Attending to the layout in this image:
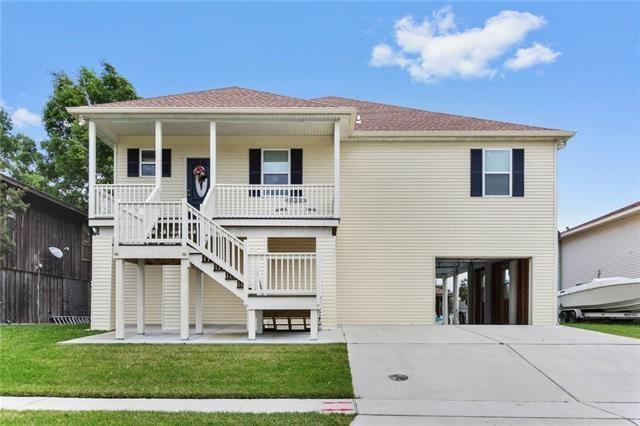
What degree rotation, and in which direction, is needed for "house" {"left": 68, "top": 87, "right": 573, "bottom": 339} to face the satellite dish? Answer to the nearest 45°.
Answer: approximately 135° to its right

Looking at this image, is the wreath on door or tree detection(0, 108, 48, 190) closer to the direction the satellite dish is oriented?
the wreath on door

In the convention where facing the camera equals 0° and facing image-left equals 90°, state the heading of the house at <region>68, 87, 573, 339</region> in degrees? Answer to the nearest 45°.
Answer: approximately 0°
